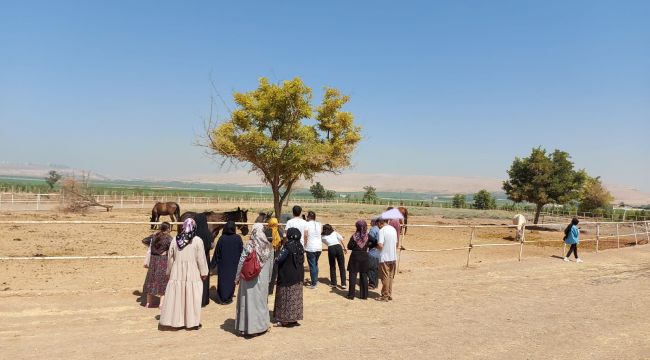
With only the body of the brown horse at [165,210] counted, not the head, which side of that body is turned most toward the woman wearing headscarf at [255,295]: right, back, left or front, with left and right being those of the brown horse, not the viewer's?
left

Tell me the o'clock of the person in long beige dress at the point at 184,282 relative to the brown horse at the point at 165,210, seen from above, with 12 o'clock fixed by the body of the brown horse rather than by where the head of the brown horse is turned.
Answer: The person in long beige dress is roughly at 9 o'clock from the brown horse.

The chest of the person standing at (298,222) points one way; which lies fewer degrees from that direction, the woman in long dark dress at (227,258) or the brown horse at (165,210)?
the brown horse

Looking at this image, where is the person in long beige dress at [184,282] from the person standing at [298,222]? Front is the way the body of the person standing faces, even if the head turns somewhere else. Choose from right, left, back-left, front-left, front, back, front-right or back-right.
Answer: back-left

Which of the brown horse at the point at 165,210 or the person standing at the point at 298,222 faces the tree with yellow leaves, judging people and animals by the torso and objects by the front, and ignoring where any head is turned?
the person standing

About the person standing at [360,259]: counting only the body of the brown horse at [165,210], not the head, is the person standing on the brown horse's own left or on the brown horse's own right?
on the brown horse's own left

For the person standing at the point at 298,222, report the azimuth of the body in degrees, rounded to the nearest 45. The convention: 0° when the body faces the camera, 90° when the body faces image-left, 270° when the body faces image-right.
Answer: approximately 180°

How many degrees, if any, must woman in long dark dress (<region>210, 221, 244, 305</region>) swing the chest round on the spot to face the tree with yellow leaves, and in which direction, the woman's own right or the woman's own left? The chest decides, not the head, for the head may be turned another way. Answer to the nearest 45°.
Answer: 0° — they already face it

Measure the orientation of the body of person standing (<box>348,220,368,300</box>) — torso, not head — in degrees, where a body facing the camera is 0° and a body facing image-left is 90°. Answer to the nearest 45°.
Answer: approximately 180°

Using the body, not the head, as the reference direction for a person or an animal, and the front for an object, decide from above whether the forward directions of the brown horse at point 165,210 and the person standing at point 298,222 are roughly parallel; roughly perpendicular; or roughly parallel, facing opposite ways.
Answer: roughly perpendicular

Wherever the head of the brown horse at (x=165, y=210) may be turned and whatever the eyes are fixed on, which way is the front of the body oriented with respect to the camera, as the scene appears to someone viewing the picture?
to the viewer's left

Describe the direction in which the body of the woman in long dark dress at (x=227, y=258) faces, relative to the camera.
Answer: away from the camera
